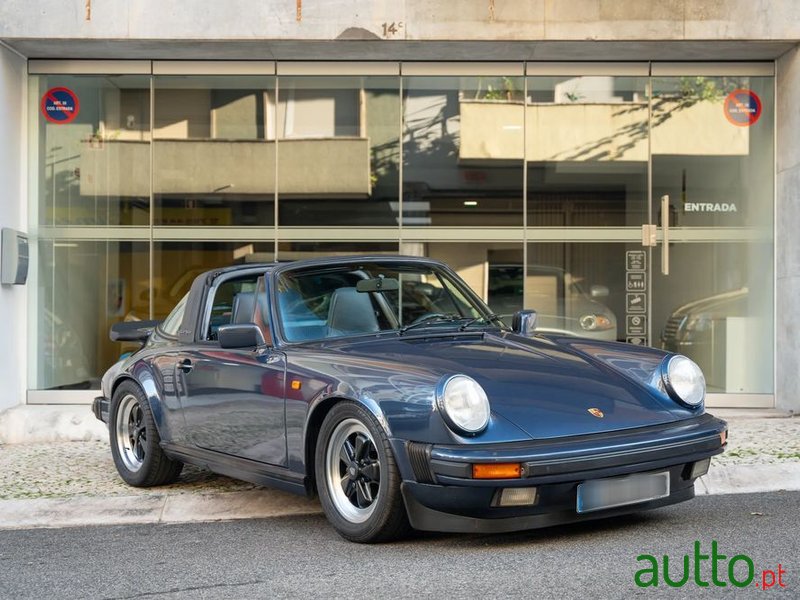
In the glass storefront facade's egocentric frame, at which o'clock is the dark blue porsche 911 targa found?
The dark blue porsche 911 targa is roughly at 12 o'clock from the glass storefront facade.

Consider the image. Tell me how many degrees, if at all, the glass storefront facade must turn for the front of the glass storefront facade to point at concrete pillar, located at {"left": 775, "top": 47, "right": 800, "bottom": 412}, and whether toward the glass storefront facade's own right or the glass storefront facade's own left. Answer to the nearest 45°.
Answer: approximately 90° to the glass storefront facade's own left

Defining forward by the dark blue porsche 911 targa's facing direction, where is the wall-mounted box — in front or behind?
behind

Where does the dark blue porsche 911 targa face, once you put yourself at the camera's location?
facing the viewer and to the right of the viewer

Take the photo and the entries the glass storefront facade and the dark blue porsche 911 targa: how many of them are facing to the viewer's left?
0

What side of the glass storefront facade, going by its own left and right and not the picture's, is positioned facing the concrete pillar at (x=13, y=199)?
right

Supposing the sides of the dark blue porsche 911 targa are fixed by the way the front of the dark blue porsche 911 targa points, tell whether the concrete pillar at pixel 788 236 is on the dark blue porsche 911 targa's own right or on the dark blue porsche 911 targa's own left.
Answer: on the dark blue porsche 911 targa's own left

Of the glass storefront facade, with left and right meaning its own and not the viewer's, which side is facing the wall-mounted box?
right

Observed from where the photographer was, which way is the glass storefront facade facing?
facing the viewer
